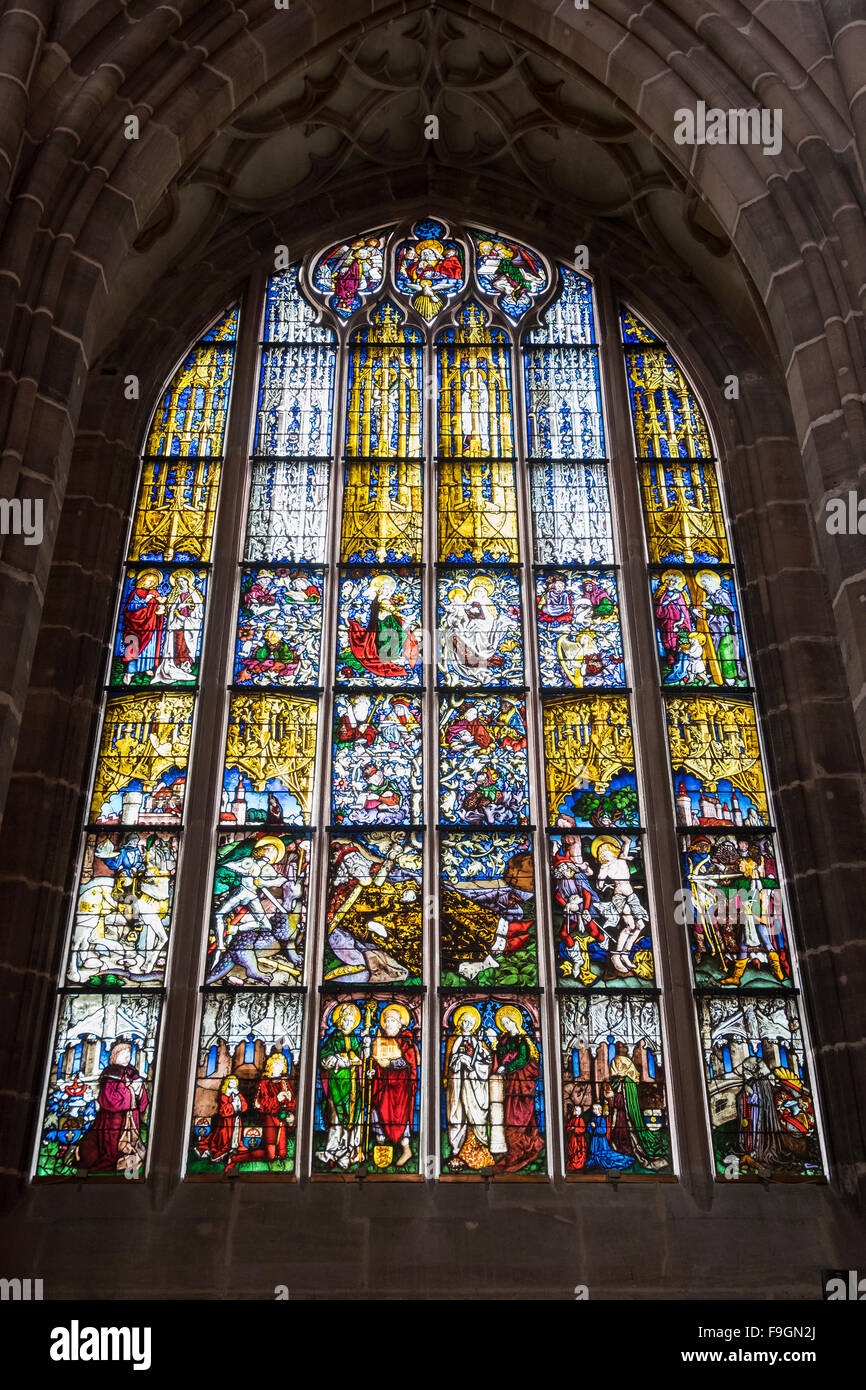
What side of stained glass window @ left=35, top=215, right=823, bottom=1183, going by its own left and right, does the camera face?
front
